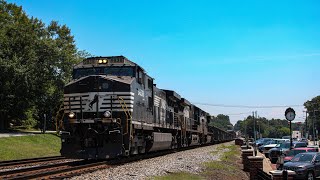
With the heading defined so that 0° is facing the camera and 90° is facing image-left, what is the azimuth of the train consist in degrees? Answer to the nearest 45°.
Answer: approximately 45°
